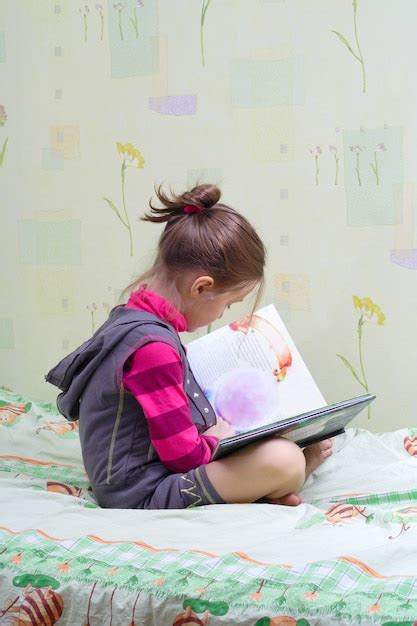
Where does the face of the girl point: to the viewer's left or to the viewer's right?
to the viewer's right

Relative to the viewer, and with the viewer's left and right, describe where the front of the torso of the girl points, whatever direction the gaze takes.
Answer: facing to the right of the viewer
